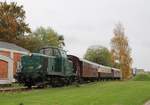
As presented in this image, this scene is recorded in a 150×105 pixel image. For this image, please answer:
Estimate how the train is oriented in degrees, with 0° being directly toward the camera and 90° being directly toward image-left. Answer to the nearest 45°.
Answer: approximately 45°
